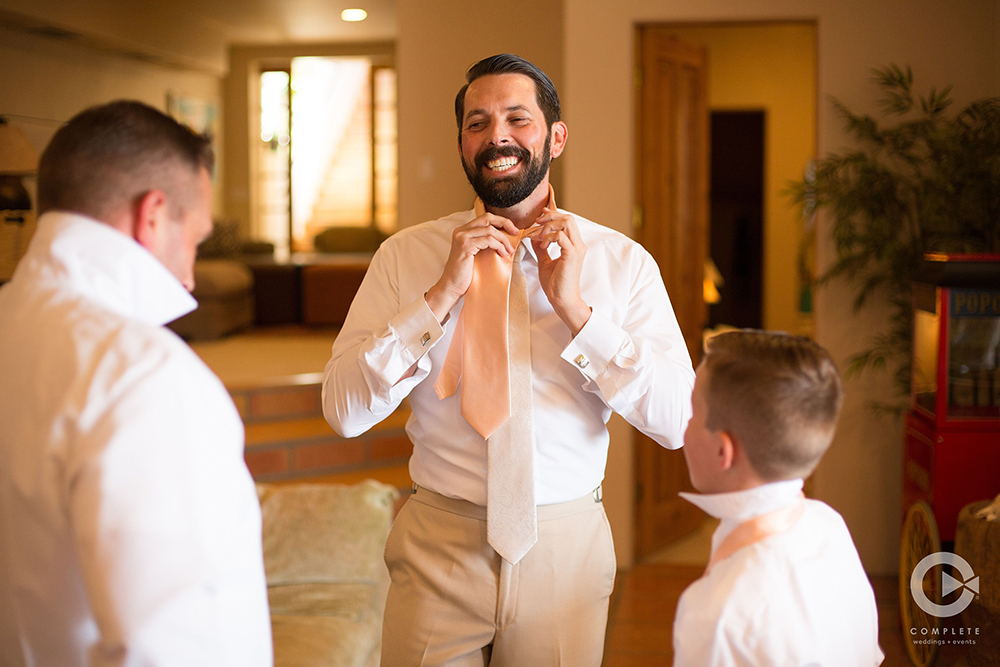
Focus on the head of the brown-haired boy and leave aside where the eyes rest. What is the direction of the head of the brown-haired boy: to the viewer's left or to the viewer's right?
to the viewer's left

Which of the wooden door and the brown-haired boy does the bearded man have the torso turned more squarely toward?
the brown-haired boy

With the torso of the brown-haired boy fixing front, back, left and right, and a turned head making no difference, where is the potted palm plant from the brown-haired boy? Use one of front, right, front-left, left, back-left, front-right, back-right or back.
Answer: front-right

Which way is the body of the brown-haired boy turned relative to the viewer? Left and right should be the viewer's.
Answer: facing away from the viewer and to the left of the viewer

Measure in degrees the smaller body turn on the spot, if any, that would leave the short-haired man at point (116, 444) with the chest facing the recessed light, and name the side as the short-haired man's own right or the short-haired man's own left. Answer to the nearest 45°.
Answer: approximately 45° to the short-haired man's own left

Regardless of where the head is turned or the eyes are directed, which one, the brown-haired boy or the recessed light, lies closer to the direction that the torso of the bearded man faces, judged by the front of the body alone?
the brown-haired boy

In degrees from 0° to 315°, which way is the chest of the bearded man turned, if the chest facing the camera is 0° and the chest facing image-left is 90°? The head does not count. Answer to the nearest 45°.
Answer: approximately 0°

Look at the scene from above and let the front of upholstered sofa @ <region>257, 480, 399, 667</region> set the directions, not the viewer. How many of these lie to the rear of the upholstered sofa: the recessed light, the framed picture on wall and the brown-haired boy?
2

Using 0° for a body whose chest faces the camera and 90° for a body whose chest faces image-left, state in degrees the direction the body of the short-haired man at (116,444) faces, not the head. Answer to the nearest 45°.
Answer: approximately 225°
